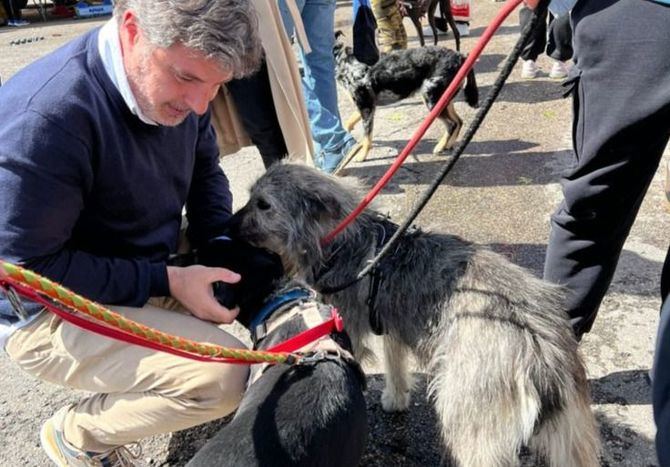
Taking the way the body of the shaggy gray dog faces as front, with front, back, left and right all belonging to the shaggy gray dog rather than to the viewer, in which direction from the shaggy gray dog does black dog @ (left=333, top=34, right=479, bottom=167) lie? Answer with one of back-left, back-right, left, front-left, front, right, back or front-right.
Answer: front-right

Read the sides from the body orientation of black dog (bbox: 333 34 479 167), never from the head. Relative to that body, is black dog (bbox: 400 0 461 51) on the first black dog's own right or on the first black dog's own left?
on the first black dog's own right

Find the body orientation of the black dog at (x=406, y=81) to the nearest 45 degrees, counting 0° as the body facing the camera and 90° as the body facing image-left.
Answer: approximately 90°

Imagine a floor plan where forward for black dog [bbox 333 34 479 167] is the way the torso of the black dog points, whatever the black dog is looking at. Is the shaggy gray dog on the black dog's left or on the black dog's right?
on the black dog's left

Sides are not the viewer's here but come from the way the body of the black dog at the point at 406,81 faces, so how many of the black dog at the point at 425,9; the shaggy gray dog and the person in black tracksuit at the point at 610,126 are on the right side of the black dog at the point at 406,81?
1

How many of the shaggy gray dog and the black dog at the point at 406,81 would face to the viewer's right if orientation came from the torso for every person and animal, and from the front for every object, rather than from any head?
0

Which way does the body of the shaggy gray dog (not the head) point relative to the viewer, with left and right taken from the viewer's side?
facing away from the viewer and to the left of the viewer

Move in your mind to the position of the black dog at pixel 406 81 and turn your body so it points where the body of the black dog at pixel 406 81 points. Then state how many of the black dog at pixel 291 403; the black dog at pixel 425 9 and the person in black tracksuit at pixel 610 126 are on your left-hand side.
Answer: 2

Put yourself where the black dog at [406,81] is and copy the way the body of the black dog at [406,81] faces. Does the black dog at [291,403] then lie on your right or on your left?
on your left

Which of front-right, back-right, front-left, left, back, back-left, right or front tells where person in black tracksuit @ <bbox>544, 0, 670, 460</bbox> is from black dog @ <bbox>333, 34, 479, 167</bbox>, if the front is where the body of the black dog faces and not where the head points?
left
